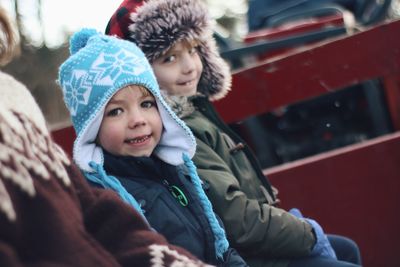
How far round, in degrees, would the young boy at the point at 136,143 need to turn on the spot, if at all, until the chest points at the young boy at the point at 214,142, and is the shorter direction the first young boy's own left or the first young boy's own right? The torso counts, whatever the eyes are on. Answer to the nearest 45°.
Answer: approximately 90° to the first young boy's own left
